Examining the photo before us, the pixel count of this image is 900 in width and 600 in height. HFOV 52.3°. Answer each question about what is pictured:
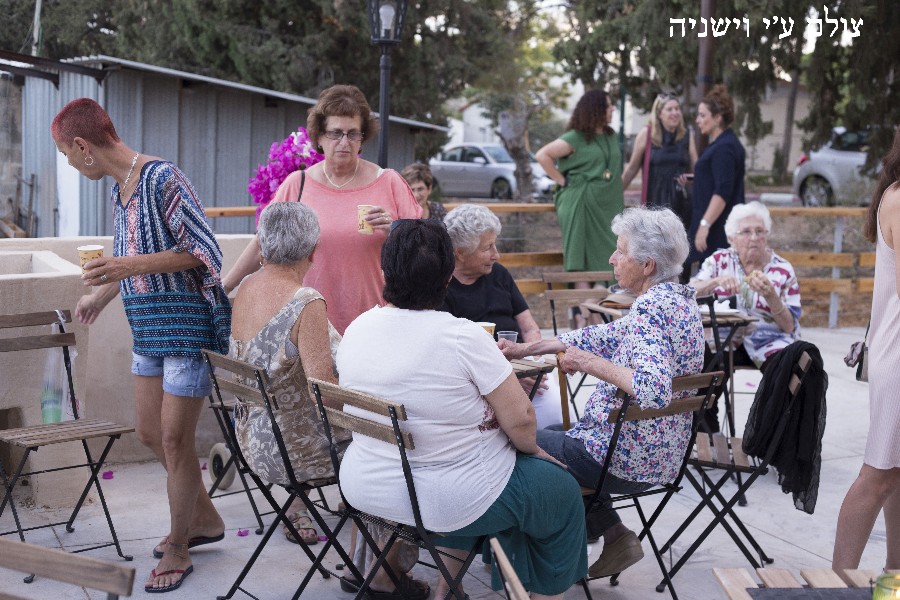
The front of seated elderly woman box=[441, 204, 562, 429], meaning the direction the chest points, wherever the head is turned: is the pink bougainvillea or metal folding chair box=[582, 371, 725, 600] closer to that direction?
the metal folding chair

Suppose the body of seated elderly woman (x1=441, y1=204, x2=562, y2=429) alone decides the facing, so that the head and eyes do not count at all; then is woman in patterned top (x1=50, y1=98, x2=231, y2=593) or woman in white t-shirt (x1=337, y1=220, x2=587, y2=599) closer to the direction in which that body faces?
the woman in white t-shirt

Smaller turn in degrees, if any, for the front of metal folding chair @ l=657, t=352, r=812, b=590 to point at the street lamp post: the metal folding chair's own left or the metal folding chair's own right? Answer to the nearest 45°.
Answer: approximately 45° to the metal folding chair's own right

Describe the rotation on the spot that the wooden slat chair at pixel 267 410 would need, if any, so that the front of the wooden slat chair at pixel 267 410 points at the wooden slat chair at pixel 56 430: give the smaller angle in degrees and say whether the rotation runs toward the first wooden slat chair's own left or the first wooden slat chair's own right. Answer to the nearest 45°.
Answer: approximately 90° to the first wooden slat chair's own left

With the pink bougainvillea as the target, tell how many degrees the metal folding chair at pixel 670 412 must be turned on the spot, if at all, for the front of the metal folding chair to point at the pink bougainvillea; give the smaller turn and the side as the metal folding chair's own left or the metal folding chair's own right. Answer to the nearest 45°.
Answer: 0° — it already faces it

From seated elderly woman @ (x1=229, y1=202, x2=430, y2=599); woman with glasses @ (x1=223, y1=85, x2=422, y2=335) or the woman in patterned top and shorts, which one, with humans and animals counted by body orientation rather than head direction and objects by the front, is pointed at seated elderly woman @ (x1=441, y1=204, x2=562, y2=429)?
seated elderly woman @ (x1=229, y1=202, x2=430, y2=599)

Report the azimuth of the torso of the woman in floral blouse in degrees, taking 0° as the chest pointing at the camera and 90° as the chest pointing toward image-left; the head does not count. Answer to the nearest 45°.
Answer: approximately 90°
